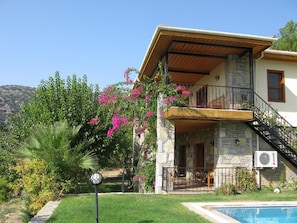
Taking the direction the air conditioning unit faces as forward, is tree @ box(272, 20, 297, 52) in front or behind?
behind

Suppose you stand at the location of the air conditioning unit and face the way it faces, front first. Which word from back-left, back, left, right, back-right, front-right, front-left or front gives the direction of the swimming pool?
front

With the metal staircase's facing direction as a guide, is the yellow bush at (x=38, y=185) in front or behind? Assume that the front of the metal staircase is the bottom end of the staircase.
behind

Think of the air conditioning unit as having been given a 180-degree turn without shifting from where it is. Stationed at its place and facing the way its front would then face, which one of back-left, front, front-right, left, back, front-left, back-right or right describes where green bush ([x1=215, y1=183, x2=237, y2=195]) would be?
back-left

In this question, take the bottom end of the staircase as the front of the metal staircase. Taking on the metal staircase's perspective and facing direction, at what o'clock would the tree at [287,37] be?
The tree is roughly at 9 o'clock from the metal staircase.

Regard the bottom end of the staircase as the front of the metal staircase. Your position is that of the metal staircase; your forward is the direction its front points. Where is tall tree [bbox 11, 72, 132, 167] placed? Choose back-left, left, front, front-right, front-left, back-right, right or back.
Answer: back

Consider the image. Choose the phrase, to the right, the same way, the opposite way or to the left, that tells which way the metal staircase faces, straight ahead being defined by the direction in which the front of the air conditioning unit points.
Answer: to the left

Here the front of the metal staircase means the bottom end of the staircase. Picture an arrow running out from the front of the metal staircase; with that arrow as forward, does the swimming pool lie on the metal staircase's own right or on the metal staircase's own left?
on the metal staircase's own right

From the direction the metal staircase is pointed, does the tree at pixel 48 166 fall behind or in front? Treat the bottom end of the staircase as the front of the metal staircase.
behind

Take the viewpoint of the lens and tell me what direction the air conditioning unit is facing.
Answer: facing the viewer

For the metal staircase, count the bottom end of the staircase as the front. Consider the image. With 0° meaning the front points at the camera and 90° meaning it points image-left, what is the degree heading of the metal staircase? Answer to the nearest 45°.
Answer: approximately 270°

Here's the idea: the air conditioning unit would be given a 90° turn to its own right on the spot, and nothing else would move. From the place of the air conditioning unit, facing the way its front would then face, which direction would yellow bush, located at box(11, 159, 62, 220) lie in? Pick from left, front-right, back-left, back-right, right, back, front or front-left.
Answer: front-left
